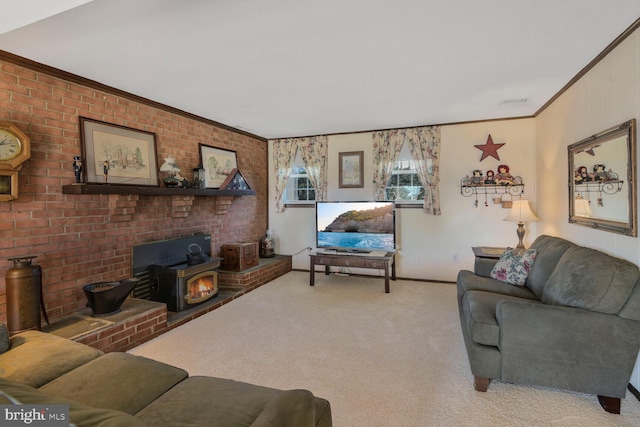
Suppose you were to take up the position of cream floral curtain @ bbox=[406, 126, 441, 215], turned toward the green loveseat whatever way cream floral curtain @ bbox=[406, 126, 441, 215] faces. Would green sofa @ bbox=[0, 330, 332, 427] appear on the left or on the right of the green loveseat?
right

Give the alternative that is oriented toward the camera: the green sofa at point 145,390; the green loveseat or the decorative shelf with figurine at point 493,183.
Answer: the decorative shelf with figurine

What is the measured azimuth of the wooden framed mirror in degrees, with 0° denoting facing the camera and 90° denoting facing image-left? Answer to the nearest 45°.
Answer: approximately 45°

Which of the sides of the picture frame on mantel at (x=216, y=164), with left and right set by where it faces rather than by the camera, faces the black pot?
right

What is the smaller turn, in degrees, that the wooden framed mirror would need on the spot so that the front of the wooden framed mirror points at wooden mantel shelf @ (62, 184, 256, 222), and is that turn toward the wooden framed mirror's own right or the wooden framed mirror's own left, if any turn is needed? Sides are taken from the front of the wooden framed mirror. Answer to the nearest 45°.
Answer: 0° — it already faces it

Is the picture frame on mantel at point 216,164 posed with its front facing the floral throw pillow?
yes

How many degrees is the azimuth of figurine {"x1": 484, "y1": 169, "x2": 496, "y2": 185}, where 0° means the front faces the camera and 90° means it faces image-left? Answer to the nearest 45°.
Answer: approximately 0°

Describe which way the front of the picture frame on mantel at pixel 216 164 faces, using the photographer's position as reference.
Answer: facing the viewer and to the right of the viewer

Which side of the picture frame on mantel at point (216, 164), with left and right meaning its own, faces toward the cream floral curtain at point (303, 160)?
left

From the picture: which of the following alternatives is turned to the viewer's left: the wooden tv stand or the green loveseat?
the green loveseat

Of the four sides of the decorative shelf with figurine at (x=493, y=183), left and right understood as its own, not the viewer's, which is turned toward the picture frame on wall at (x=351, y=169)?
right

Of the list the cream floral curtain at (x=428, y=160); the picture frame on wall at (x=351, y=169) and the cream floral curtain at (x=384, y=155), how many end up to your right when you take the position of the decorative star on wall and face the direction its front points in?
3

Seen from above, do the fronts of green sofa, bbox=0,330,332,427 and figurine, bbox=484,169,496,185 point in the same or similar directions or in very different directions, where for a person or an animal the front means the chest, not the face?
very different directions

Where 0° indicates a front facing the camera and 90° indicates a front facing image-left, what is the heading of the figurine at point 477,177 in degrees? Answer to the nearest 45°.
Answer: approximately 0°

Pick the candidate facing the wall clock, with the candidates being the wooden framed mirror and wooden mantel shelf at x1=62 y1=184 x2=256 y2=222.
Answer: the wooden framed mirror
